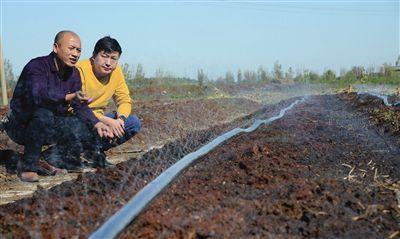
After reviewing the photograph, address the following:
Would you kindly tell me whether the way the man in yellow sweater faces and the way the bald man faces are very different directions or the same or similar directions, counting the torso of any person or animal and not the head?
same or similar directions

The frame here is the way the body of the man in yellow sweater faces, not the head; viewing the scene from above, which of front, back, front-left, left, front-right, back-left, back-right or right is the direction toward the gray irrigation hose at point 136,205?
front-right

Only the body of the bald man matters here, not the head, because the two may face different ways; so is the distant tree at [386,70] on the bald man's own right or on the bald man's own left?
on the bald man's own left

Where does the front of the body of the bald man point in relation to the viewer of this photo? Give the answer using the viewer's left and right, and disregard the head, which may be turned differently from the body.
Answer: facing the viewer and to the right of the viewer

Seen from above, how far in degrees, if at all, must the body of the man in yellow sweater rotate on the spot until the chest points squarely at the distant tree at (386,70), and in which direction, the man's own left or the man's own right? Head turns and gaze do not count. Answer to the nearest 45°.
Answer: approximately 90° to the man's own left

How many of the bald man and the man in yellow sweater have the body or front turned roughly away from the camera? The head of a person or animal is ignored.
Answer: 0

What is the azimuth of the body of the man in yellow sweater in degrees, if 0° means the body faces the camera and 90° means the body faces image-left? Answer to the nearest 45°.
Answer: approximately 315°

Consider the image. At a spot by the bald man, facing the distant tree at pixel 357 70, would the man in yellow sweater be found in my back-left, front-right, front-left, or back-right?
front-right
